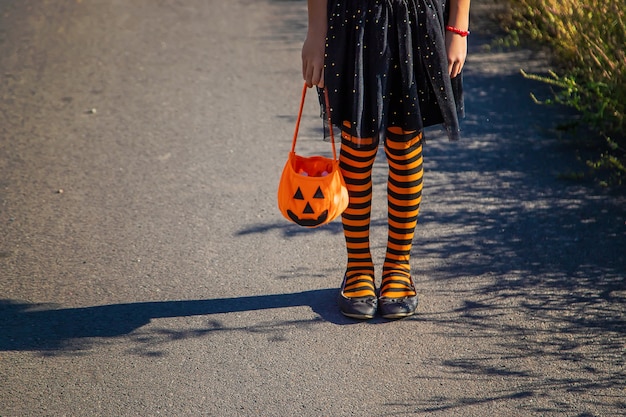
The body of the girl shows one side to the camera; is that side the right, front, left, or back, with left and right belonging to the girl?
front
